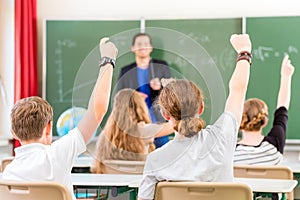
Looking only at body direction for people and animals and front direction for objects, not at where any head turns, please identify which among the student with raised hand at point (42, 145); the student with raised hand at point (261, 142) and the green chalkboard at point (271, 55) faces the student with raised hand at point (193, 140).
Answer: the green chalkboard

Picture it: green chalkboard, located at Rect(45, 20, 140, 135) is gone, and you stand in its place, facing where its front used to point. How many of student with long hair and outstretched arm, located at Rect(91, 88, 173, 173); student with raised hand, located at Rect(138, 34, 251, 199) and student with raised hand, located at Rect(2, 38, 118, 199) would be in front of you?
3

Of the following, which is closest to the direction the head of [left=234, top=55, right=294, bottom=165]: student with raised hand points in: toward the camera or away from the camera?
away from the camera

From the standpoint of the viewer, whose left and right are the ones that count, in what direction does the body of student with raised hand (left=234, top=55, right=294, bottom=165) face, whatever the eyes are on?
facing away from the viewer

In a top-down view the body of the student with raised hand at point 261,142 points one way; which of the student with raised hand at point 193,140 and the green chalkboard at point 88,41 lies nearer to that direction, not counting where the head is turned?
the green chalkboard

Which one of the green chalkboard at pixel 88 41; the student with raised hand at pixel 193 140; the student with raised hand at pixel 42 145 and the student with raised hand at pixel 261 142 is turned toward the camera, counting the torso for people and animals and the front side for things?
the green chalkboard

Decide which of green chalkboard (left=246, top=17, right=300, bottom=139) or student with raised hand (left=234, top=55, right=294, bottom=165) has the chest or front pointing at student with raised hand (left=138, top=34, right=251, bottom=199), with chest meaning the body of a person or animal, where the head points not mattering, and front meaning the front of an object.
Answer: the green chalkboard

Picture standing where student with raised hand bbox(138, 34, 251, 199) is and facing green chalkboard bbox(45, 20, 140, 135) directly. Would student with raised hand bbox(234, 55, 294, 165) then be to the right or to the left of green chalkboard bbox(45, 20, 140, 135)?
right

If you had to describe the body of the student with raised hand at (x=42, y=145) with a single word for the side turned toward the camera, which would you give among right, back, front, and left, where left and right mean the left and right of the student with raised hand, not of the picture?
back

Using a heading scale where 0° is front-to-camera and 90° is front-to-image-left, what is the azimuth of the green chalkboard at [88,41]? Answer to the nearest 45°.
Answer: approximately 0°

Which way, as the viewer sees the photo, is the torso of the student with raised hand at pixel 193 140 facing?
away from the camera

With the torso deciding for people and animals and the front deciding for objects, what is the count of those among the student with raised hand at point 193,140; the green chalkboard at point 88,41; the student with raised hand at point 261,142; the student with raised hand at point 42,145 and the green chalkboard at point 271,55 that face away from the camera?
3
